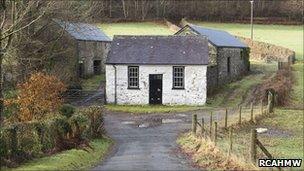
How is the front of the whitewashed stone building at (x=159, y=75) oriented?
toward the camera

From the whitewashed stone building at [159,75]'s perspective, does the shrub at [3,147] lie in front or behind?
in front

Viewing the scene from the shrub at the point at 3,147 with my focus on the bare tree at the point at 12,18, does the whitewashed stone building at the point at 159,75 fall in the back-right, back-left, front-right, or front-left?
front-right

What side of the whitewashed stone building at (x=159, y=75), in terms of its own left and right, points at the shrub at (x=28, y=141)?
front

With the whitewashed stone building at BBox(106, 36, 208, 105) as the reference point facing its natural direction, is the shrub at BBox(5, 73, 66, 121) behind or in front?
in front

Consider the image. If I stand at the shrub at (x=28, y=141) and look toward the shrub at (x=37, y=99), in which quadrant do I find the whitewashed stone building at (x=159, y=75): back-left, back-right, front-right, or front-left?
front-right

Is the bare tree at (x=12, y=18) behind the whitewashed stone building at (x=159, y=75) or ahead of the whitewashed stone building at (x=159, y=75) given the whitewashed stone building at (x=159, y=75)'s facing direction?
ahead
